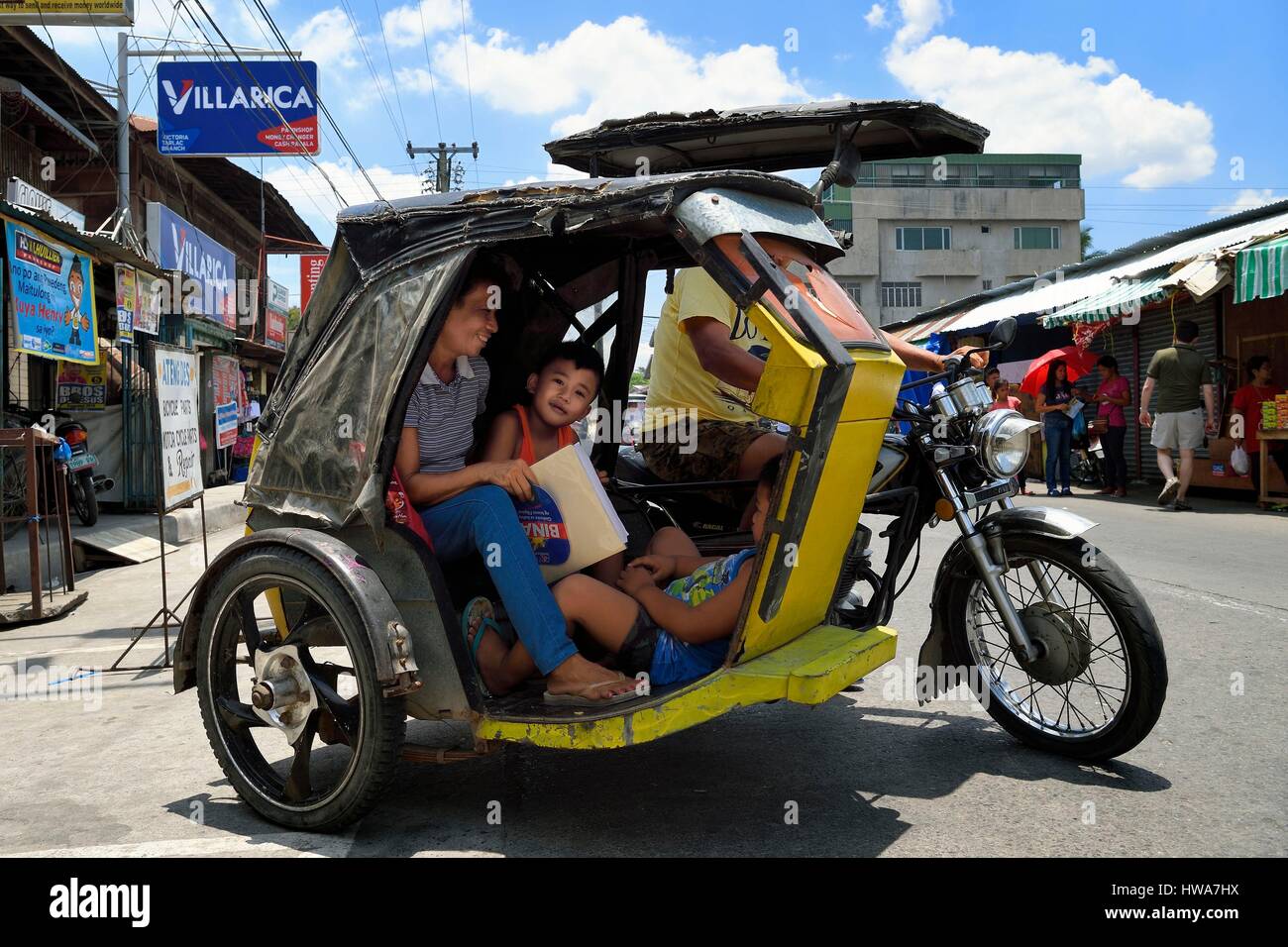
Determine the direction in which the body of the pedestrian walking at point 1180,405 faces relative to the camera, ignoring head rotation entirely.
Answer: away from the camera

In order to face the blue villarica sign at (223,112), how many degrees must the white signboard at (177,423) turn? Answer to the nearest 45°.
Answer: approximately 135° to its left

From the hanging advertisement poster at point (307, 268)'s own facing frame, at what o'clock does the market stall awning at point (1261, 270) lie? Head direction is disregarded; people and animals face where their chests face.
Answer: The market stall awning is roughly at 11 o'clock from the hanging advertisement poster.

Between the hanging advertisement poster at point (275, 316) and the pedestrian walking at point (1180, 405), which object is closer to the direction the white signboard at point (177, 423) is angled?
the pedestrian walking

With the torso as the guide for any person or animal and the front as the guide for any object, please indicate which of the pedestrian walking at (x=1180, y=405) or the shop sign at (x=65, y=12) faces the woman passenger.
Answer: the shop sign

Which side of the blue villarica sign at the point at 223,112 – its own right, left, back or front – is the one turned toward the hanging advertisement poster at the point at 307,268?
back

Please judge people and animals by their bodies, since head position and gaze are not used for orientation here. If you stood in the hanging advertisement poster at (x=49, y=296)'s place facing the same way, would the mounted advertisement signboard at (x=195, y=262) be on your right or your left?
on your left
